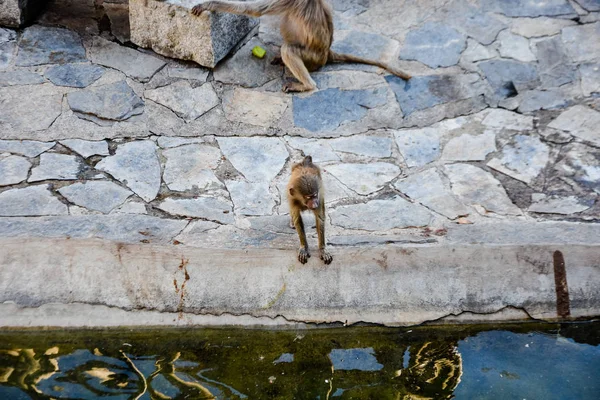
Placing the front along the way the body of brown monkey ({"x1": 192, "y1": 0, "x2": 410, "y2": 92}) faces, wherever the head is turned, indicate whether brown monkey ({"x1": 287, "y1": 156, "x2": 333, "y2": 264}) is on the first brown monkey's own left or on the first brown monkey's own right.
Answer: on the first brown monkey's own left

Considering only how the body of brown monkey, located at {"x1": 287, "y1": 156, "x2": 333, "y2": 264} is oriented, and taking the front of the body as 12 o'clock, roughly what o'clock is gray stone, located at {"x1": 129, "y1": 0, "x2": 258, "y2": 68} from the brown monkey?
The gray stone is roughly at 5 o'clock from the brown monkey.

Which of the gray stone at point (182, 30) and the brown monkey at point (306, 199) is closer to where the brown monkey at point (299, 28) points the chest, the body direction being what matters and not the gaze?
the gray stone

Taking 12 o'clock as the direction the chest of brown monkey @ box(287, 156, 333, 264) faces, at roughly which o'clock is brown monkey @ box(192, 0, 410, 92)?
brown monkey @ box(192, 0, 410, 92) is roughly at 6 o'clock from brown monkey @ box(287, 156, 333, 264).

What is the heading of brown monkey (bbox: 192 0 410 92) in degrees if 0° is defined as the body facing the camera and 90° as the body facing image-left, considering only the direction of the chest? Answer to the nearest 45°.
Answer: approximately 90°

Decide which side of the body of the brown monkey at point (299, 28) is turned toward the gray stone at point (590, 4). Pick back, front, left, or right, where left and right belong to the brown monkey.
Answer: back

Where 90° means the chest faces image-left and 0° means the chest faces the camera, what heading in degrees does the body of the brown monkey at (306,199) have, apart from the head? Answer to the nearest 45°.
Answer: approximately 0°

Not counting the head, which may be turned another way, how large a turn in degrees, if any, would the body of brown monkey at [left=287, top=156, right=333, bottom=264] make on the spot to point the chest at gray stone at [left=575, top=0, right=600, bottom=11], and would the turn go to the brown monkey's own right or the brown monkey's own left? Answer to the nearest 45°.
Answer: approximately 135° to the brown monkey's own left

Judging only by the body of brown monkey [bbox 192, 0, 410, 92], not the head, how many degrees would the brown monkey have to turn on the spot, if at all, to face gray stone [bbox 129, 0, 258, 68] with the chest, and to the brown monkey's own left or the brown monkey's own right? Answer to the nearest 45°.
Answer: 0° — it already faces it

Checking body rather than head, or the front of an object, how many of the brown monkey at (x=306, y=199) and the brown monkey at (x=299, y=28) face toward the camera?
1
